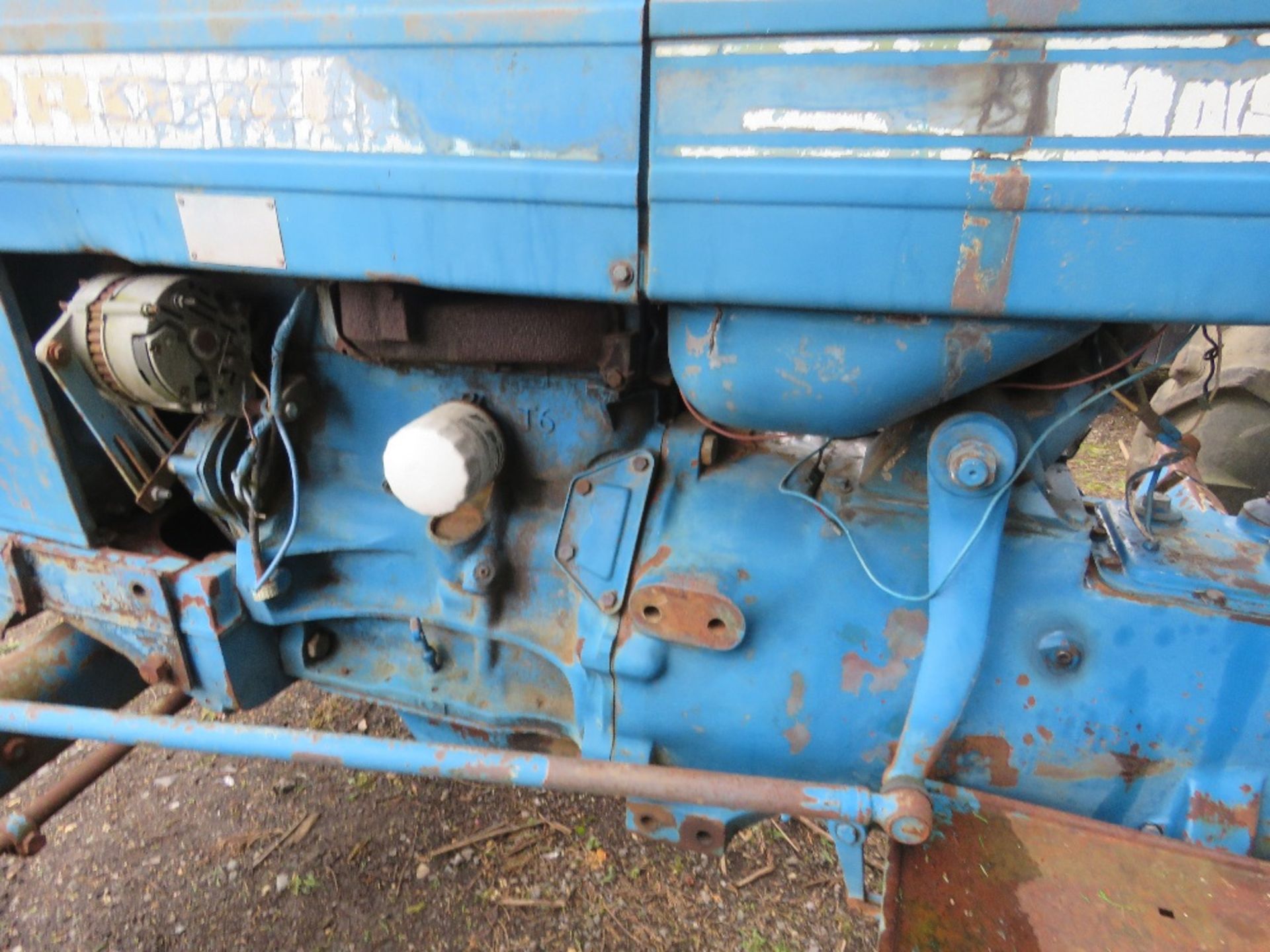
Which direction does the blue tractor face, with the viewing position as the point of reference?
facing to the left of the viewer
